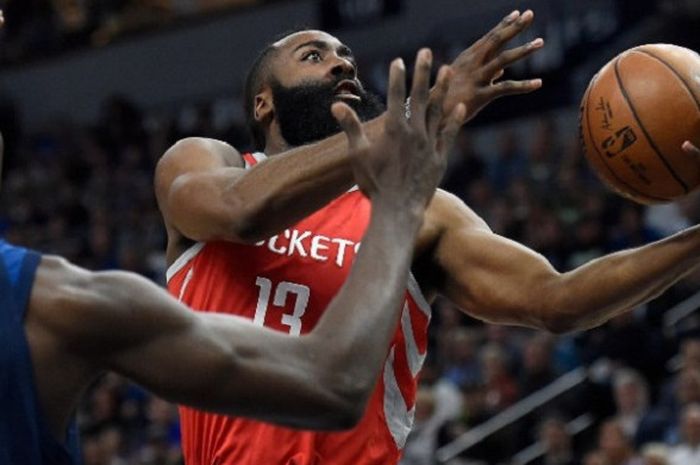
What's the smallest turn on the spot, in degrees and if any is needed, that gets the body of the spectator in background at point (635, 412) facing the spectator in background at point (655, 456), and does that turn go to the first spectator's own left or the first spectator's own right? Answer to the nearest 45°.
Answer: approximately 45° to the first spectator's own left

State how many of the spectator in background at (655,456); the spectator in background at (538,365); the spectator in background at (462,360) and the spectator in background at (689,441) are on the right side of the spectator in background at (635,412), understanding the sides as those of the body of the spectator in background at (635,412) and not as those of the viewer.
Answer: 2

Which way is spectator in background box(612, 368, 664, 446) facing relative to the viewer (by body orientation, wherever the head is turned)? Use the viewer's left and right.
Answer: facing the viewer and to the left of the viewer

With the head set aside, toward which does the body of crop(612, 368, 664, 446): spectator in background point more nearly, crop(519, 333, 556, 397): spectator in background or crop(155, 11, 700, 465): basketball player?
the basketball player

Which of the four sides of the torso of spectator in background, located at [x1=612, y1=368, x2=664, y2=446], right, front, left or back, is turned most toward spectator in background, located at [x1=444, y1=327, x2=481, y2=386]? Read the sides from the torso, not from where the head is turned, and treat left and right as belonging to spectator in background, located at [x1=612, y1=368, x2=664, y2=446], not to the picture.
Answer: right

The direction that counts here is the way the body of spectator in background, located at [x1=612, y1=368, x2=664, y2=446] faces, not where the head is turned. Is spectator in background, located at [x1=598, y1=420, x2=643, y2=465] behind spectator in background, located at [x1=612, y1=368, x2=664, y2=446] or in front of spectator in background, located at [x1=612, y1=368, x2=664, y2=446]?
in front

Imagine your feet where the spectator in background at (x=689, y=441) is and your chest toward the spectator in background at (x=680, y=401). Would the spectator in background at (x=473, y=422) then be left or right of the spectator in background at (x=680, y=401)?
left

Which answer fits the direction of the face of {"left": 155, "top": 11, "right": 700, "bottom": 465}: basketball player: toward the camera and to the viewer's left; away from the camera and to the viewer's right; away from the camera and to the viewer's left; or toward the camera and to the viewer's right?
toward the camera and to the viewer's right

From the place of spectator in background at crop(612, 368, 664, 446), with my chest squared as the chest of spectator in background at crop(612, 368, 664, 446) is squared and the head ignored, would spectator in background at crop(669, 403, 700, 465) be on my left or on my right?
on my left

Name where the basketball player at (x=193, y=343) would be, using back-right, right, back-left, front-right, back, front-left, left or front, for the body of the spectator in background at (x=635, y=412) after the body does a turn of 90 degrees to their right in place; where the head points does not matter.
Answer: back-left
